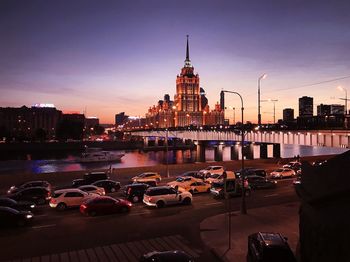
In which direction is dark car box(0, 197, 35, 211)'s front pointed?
to the viewer's right

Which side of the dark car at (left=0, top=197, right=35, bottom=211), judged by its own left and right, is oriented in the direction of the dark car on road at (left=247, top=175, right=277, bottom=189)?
front

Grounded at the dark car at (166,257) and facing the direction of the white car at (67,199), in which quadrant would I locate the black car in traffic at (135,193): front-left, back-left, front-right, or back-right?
front-right

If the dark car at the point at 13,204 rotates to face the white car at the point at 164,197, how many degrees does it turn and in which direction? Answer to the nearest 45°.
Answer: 0° — it already faces it

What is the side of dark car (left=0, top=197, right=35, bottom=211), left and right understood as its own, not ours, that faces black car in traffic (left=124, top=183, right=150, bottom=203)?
front
